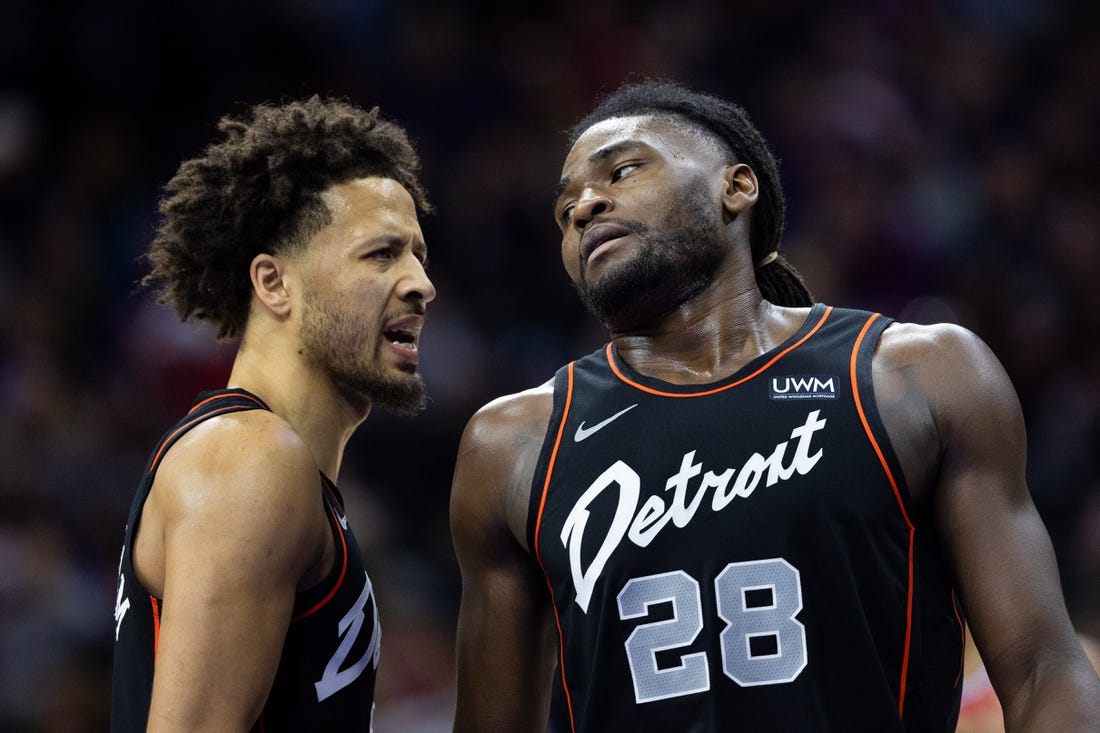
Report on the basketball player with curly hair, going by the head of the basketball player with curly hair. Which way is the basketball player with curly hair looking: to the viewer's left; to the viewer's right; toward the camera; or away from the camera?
to the viewer's right

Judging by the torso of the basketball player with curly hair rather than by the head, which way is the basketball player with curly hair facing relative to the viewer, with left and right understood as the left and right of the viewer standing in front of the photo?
facing to the right of the viewer

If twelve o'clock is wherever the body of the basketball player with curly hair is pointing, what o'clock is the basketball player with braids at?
The basketball player with braids is roughly at 1 o'clock from the basketball player with curly hair.
